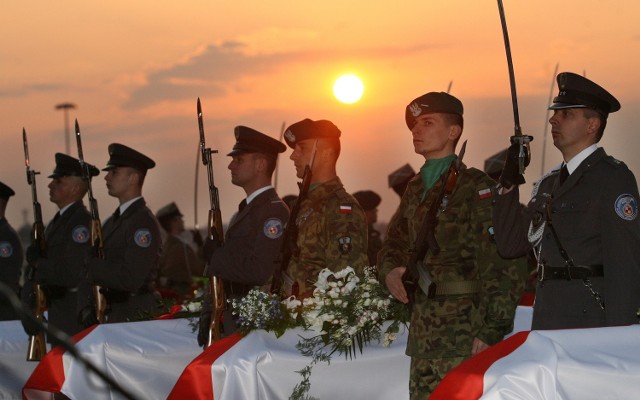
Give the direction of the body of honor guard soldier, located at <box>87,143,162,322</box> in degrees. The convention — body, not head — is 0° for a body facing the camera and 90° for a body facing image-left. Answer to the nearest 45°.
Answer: approximately 90°

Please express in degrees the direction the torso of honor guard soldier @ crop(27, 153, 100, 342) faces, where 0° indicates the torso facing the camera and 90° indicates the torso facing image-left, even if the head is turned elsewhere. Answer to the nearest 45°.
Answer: approximately 90°

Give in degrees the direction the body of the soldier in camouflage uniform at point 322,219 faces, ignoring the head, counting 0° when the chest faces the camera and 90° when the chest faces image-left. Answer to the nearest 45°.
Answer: approximately 90°

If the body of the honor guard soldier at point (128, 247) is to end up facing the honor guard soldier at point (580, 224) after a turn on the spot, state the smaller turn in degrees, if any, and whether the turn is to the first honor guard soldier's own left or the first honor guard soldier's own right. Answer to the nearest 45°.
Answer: approximately 135° to the first honor guard soldier's own left

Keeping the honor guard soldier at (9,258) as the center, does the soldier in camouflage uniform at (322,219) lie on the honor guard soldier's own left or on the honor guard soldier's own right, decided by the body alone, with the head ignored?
on the honor guard soldier's own left

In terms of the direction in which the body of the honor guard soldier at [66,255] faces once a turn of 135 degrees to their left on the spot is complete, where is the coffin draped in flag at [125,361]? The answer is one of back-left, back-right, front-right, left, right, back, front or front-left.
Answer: front-right

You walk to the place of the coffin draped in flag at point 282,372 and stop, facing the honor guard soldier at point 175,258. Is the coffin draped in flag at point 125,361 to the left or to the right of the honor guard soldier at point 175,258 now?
left

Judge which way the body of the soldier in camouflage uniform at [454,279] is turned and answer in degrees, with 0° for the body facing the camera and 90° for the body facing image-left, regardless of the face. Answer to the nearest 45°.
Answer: approximately 45°

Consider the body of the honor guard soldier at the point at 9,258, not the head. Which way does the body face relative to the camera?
to the viewer's left

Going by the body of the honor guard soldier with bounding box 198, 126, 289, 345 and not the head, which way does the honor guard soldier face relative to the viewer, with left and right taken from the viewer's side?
facing to the left of the viewer

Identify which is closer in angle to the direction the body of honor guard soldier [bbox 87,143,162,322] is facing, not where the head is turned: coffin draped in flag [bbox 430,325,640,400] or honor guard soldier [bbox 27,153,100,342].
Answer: the honor guard soldier
